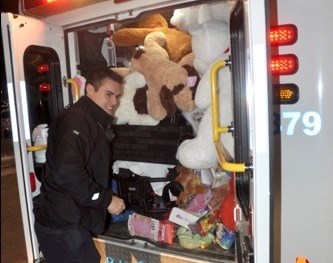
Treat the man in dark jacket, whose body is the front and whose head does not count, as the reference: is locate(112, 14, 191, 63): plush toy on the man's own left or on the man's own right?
on the man's own left

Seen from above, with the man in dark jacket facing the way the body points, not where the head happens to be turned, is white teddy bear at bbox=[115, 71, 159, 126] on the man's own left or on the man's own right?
on the man's own left

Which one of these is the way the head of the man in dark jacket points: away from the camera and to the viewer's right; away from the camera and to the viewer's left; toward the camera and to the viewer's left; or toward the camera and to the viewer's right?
toward the camera and to the viewer's right

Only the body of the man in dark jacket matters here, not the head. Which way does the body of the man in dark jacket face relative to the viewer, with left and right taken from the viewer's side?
facing to the right of the viewer
